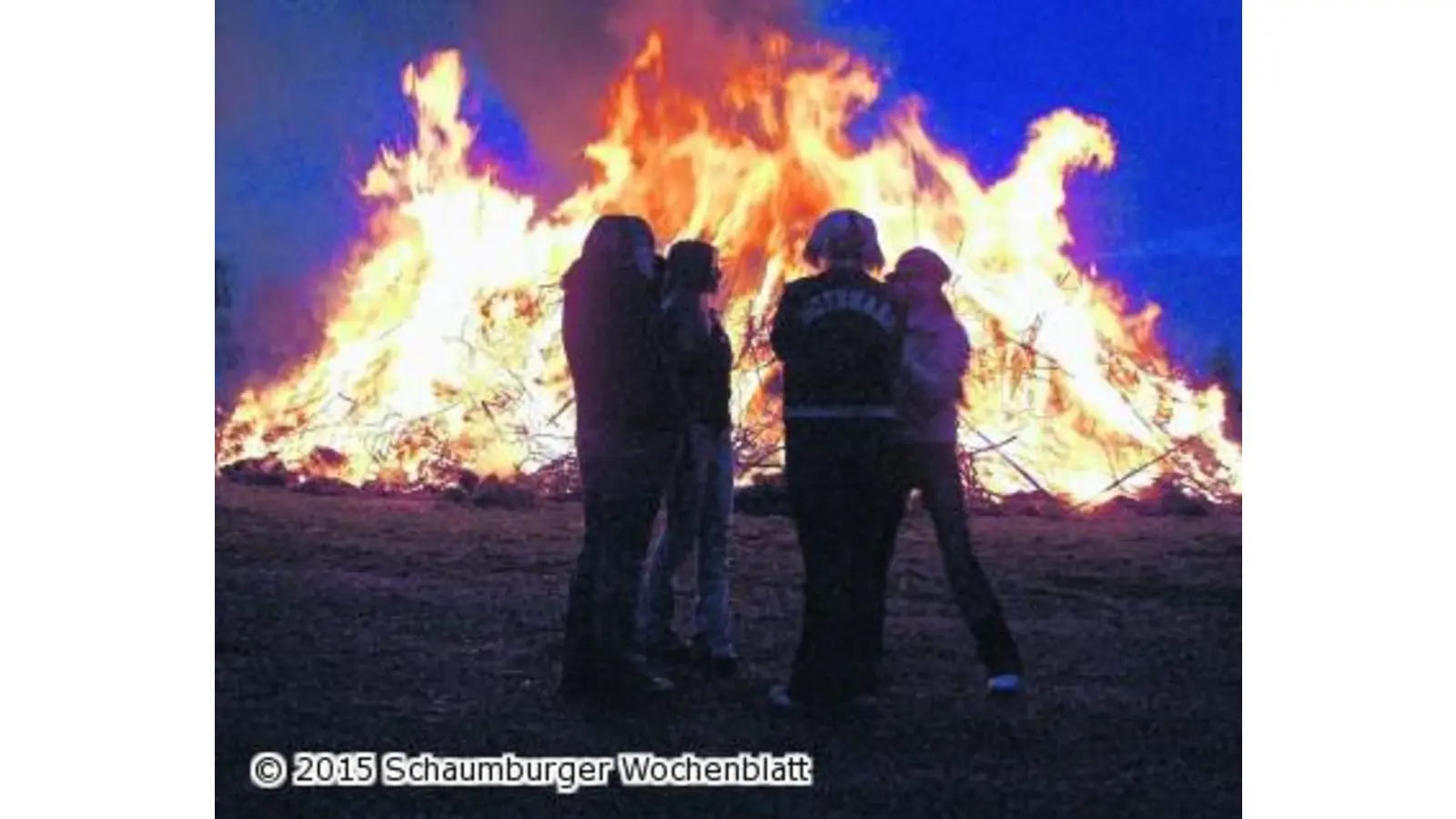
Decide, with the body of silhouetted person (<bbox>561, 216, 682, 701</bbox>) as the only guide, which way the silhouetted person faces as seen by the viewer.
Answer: to the viewer's right

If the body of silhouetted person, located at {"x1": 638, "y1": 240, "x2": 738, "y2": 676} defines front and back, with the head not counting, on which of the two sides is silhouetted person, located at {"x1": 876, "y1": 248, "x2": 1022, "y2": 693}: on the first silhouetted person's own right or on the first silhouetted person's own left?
on the first silhouetted person's own right

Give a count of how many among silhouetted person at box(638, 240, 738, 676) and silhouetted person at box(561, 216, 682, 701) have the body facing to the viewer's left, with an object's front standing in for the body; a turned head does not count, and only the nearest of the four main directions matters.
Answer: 0

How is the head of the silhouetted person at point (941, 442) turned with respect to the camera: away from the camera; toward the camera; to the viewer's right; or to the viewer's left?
to the viewer's left

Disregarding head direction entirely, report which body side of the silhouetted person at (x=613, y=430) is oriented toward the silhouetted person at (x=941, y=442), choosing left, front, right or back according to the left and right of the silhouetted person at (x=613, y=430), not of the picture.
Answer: front

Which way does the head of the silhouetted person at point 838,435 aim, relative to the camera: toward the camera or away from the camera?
away from the camera

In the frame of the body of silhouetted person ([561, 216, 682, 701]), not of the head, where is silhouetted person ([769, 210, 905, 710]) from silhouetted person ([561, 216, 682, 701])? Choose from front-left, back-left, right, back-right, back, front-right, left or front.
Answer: front
